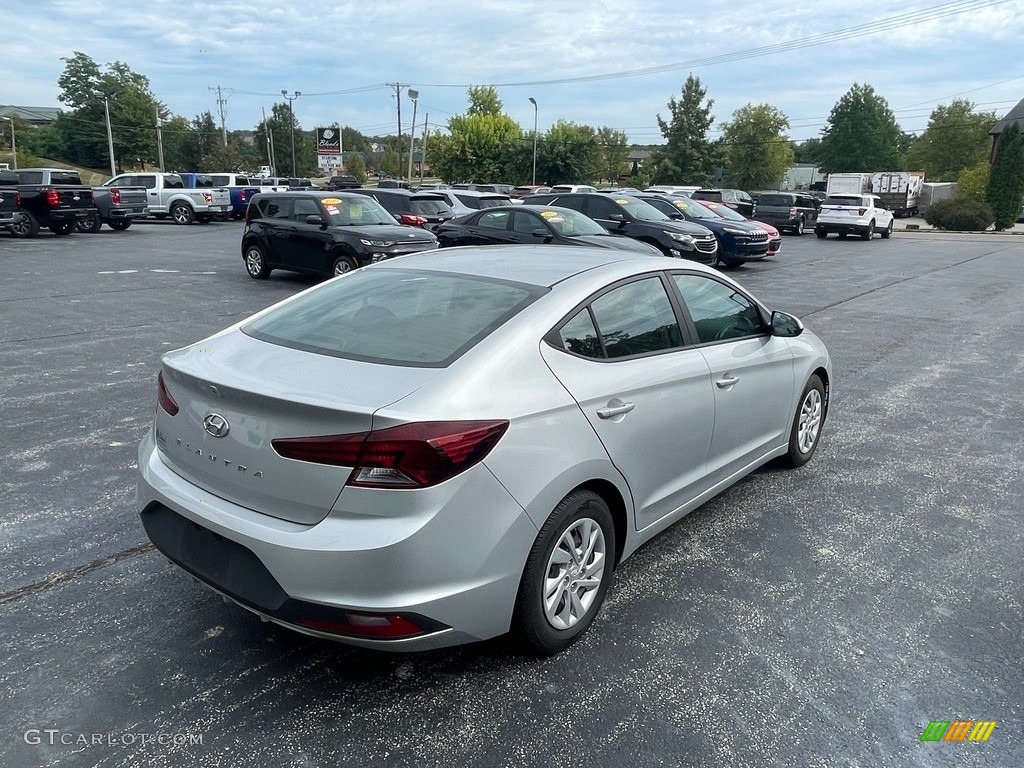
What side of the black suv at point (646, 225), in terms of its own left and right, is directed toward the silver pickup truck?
back

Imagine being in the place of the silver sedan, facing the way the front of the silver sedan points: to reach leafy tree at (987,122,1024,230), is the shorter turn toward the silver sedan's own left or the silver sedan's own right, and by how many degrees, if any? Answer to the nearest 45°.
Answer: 0° — it already faces it

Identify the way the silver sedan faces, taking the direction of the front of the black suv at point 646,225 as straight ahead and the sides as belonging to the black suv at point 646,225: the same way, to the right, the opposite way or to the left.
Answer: to the left

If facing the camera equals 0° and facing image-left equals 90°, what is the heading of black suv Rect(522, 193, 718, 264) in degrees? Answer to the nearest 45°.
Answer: approximately 315°

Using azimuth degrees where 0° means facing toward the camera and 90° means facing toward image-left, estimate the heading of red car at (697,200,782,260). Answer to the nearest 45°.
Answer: approximately 315°

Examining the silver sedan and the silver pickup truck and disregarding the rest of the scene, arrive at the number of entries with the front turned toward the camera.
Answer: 0

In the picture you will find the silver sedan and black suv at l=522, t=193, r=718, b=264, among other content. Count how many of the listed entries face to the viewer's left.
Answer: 0

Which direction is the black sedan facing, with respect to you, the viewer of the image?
facing the viewer and to the right of the viewer

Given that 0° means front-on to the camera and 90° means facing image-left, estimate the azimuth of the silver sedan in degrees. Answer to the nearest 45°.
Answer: approximately 225°

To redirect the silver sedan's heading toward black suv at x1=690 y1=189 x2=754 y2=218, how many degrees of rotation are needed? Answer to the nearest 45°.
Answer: approximately 45° to its left

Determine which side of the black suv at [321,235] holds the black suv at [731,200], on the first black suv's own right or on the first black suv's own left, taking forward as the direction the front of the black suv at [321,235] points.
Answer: on the first black suv's own left

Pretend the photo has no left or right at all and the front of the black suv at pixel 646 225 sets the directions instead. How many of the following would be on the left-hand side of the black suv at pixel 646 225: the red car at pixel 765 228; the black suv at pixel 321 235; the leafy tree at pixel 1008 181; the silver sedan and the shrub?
3
